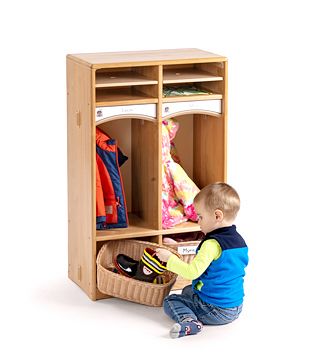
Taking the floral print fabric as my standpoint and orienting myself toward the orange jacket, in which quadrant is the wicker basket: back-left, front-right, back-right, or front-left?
front-left

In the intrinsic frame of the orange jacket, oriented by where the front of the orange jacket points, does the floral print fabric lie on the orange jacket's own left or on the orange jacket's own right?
on the orange jacket's own left

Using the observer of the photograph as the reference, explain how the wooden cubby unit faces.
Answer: facing the viewer and to the right of the viewer
